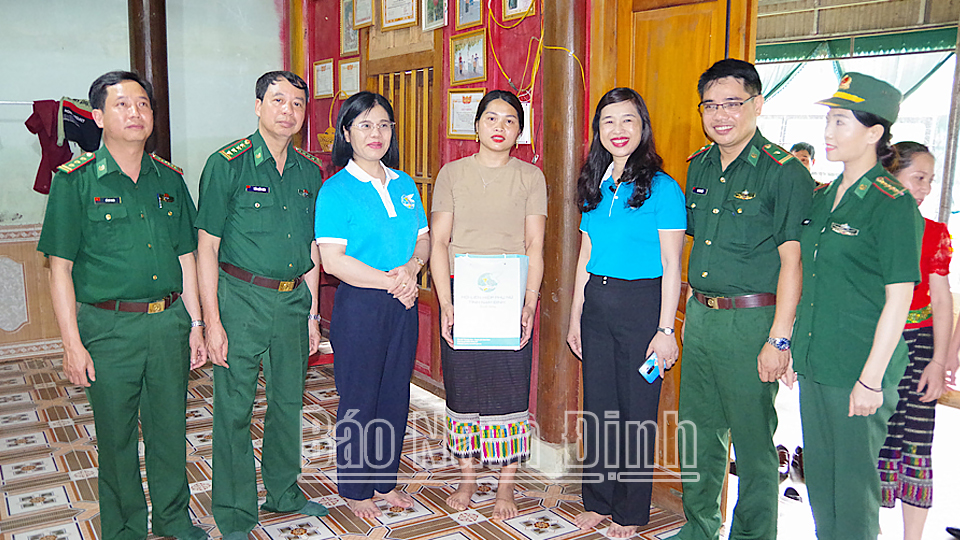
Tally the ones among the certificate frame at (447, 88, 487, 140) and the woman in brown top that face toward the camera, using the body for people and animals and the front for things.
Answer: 2

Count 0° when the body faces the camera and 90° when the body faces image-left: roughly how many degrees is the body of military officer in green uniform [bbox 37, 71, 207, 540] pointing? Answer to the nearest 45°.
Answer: approximately 315°

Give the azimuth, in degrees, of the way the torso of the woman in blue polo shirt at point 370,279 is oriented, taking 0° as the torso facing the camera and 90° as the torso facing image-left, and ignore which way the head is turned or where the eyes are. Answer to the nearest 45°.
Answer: approximately 315°

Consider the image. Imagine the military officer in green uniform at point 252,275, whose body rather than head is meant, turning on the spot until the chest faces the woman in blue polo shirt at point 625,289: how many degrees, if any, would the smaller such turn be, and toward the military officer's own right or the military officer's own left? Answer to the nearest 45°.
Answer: approximately 45° to the military officer's own left

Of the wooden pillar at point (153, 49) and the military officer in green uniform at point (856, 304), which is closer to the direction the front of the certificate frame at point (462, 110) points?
the military officer in green uniform

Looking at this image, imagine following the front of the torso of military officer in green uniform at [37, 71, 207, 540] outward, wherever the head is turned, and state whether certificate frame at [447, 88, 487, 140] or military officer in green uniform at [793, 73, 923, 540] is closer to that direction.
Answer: the military officer in green uniform

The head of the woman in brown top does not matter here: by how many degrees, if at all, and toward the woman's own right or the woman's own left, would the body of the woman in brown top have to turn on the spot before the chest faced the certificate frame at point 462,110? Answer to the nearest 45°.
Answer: approximately 180°

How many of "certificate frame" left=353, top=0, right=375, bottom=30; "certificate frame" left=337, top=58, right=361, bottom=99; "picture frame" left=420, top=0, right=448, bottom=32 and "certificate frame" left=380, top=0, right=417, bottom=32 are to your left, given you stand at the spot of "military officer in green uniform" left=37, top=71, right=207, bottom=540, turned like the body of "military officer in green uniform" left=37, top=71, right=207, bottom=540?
4

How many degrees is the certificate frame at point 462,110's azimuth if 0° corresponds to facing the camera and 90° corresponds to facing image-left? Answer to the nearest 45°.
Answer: approximately 0°
